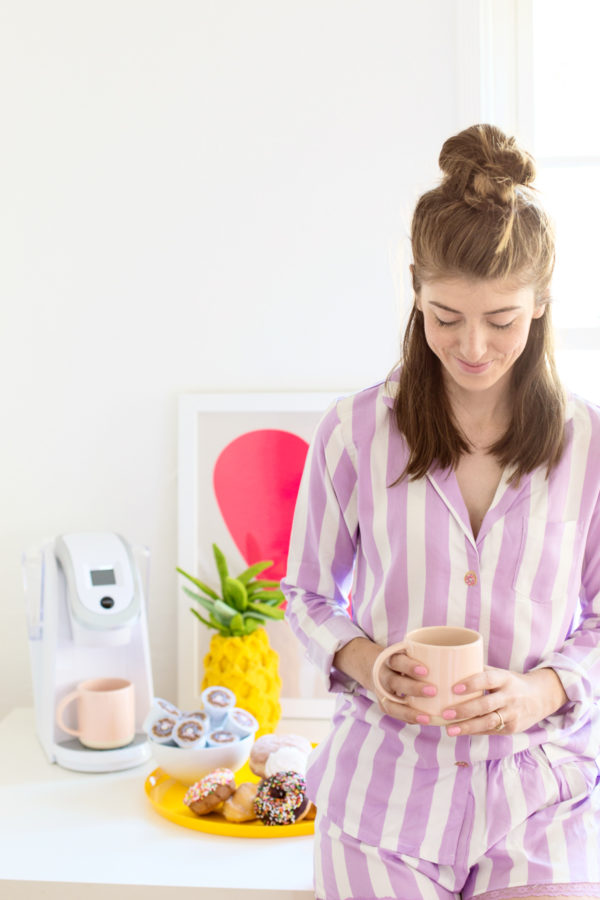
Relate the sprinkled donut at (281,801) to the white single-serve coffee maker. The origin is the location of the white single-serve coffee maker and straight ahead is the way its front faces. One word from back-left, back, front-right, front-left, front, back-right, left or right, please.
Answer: front-left

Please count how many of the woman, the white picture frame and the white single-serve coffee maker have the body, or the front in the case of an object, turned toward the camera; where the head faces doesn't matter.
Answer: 3

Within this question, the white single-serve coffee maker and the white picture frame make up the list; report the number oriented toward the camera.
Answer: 2

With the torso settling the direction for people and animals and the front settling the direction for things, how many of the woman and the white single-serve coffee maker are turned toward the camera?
2

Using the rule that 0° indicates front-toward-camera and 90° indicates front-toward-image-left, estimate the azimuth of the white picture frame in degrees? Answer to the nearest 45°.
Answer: approximately 0°
